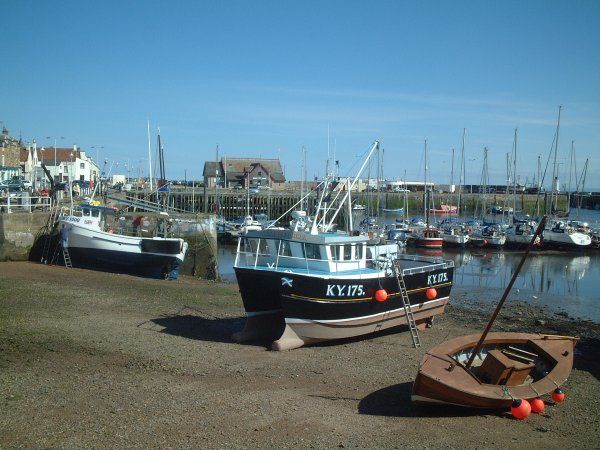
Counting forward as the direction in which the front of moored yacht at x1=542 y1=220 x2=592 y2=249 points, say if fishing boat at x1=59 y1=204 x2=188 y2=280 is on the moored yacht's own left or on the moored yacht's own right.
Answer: on the moored yacht's own right

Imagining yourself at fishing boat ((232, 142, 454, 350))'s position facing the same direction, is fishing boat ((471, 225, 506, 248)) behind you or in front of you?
behind

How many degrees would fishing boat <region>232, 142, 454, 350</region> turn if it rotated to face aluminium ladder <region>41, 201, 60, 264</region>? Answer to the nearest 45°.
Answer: approximately 90° to its right

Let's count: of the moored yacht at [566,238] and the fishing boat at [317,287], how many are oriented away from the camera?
0

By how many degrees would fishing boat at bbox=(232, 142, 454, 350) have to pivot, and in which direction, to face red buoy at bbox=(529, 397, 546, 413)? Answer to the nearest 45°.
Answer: approximately 90° to its left

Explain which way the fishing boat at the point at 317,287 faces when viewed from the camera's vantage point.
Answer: facing the viewer and to the left of the viewer
